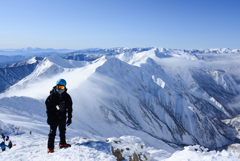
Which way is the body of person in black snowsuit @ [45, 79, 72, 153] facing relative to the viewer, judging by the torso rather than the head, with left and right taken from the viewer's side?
facing the viewer
